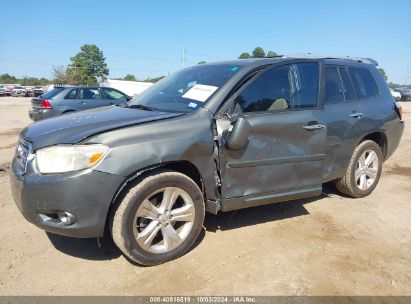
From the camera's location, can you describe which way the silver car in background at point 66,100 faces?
facing away from the viewer and to the right of the viewer

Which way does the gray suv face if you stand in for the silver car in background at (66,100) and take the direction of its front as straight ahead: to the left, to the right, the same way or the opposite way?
the opposite way

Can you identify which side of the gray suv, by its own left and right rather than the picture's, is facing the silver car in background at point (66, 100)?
right

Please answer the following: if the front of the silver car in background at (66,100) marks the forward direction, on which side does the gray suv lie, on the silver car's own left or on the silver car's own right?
on the silver car's own right

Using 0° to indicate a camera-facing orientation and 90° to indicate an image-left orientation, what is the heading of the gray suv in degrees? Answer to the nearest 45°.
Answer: approximately 45°
